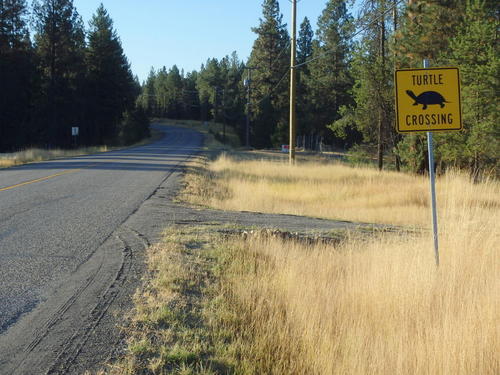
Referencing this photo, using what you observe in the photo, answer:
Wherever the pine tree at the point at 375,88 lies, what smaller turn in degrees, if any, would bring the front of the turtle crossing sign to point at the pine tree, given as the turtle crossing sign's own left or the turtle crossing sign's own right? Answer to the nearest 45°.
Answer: approximately 180°

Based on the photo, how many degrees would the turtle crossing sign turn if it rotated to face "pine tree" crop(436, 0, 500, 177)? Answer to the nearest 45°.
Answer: approximately 180°

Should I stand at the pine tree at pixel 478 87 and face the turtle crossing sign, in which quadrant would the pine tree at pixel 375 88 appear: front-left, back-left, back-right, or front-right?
back-right

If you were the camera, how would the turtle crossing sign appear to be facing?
facing the viewer
